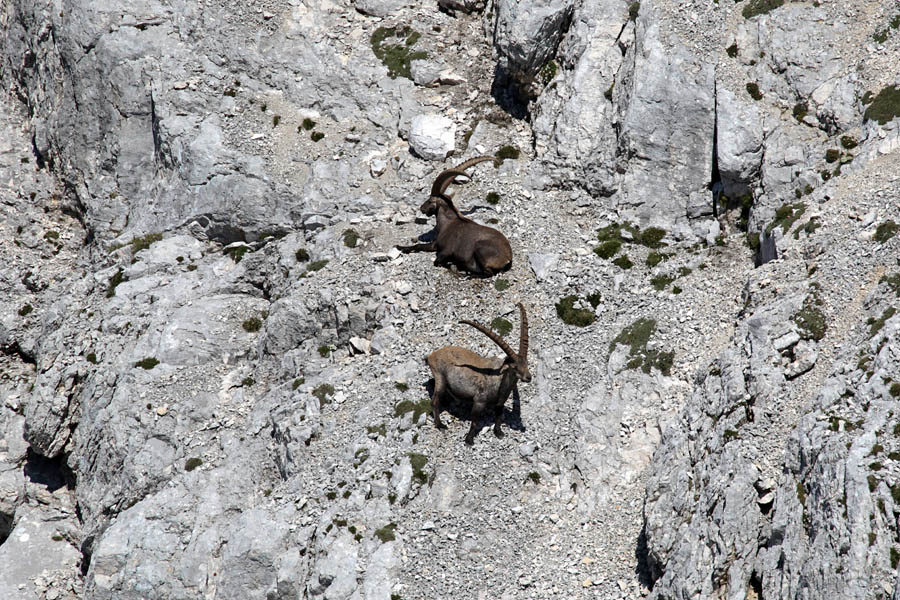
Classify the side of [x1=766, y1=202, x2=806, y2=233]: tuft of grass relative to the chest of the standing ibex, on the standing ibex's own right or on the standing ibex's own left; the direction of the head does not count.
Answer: on the standing ibex's own left

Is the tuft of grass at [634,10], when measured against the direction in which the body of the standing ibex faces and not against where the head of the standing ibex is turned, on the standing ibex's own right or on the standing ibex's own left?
on the standing ibex's own left

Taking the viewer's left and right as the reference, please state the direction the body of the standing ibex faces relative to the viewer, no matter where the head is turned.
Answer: facing the viewer and to the right of the viewer

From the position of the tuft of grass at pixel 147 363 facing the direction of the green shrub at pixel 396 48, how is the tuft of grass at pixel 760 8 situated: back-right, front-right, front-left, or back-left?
front-right

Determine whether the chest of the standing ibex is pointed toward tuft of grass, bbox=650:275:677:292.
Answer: no

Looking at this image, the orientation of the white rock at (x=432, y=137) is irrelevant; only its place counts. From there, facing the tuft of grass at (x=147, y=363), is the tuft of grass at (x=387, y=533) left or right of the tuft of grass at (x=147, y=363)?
left

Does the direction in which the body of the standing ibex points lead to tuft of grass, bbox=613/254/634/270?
no

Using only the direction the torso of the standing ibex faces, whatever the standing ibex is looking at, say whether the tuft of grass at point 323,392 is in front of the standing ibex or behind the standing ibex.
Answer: behind

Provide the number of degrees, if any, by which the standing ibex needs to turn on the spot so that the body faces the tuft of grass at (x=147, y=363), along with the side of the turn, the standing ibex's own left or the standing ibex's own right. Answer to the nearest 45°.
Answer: approximately 135° to the standing ibex's own right

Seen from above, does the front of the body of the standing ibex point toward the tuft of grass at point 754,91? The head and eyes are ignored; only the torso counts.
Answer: no

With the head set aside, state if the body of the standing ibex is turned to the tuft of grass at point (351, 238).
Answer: no

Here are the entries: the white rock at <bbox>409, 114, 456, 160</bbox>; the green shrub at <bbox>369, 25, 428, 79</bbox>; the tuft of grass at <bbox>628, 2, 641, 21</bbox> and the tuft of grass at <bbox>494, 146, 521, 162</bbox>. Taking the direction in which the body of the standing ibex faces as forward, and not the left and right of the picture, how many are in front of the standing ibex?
0
